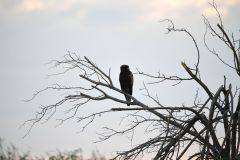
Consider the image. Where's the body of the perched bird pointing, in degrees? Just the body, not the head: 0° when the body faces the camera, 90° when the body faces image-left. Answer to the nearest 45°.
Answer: approximately 45°
